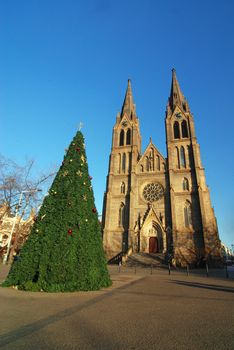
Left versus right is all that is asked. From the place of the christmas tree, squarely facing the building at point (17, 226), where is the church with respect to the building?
right

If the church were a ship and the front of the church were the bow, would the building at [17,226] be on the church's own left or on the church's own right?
on the church's own right

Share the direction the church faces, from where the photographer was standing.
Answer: facing the viewer

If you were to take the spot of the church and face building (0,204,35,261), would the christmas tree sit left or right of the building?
left

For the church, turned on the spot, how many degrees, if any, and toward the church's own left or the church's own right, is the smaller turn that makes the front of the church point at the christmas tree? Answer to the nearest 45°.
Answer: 0° — it already faces it
